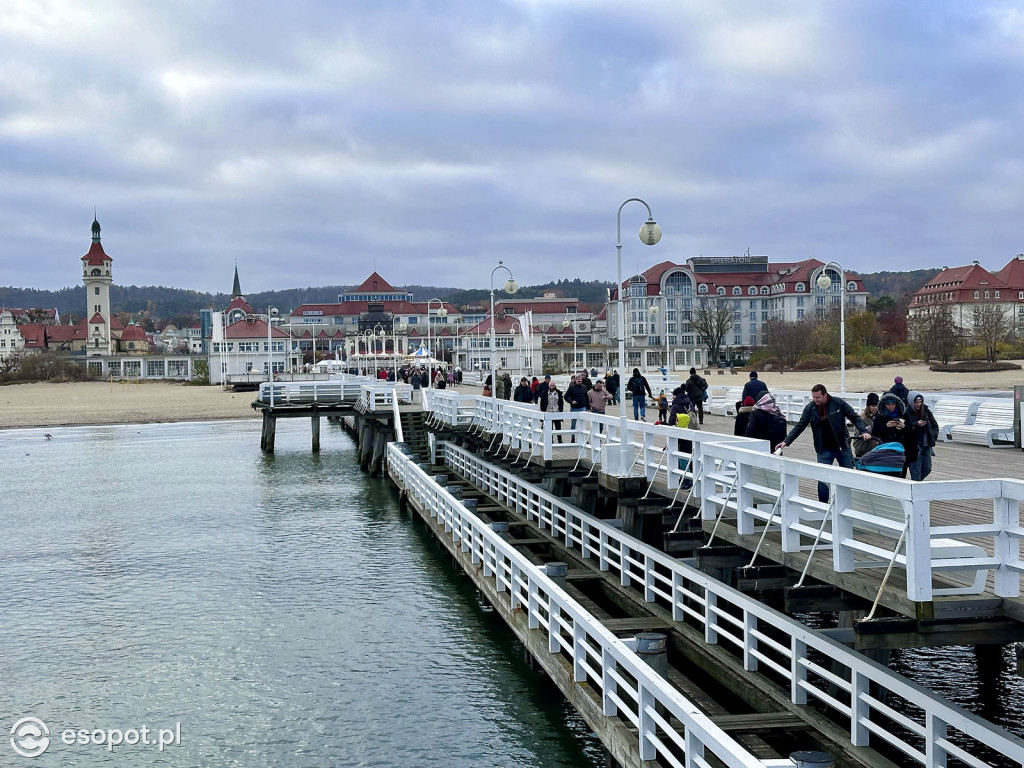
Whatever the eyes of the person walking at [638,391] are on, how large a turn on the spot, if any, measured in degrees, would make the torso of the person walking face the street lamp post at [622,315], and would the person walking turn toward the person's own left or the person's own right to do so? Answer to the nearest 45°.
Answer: approximately 180°

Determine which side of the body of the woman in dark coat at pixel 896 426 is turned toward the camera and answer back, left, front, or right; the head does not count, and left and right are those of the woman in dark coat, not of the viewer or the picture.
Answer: front

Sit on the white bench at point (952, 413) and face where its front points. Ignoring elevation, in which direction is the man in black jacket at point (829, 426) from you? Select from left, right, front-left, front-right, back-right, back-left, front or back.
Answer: front-left

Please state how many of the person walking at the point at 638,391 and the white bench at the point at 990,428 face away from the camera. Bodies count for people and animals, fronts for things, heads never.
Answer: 1

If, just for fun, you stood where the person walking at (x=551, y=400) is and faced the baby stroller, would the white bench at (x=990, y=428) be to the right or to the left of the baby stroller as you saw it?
left

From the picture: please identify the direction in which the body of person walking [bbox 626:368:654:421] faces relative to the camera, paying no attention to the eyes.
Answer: away from the camera

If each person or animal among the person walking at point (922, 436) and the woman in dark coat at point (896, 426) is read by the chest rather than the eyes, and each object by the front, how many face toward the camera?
2

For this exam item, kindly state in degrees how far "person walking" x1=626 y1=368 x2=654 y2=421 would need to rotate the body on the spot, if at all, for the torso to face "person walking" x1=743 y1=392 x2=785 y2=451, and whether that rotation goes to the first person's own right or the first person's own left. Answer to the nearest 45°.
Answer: approximately 180°

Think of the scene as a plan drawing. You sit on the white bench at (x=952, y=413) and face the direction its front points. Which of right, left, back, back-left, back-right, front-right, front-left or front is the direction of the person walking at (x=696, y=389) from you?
front-right

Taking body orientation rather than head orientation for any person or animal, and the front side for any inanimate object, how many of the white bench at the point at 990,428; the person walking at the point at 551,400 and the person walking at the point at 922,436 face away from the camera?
0

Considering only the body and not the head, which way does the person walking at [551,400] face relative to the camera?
toward the camera

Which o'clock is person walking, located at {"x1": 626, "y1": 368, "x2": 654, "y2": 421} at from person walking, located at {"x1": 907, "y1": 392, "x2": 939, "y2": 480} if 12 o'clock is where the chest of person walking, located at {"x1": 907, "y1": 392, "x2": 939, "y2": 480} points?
person walking, located at {"x1": 626, "y1": 368, "x2": 654, "y2": 421} is roughly at 5 o'clock from person walking, located at {"x1": 907, "y1": 392, "x2": 939, "y2": 480}.

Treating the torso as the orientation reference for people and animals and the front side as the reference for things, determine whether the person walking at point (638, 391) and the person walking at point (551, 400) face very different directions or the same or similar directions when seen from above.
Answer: very different directions

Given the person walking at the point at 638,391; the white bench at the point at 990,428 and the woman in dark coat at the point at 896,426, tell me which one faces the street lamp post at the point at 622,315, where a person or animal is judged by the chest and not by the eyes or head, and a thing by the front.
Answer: the white bench

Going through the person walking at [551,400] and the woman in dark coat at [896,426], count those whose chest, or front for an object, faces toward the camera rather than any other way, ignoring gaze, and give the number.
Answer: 2
